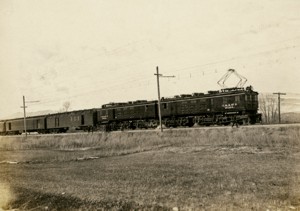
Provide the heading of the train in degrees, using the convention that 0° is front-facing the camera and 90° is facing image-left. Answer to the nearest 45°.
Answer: approximately 315°
